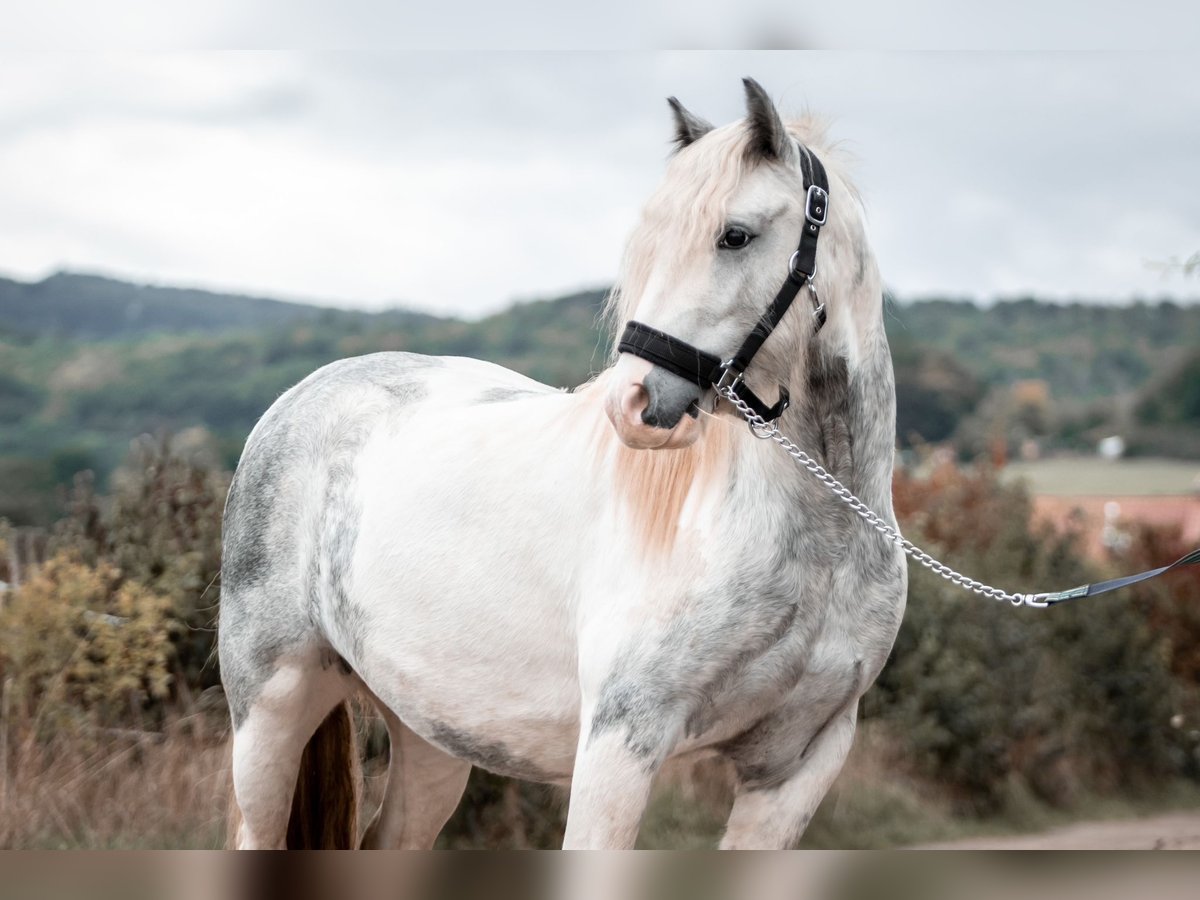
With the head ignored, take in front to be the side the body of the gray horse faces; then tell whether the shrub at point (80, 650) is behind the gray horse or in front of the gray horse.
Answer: behind

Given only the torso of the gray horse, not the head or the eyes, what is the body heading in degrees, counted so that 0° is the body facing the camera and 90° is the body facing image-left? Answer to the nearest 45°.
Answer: approximately 315°
